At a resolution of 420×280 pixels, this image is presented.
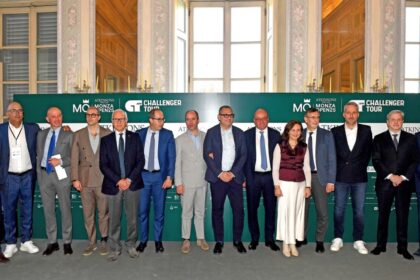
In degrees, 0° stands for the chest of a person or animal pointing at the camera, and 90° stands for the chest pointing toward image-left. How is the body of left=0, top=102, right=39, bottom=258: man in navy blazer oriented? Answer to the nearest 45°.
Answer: approximately 0°

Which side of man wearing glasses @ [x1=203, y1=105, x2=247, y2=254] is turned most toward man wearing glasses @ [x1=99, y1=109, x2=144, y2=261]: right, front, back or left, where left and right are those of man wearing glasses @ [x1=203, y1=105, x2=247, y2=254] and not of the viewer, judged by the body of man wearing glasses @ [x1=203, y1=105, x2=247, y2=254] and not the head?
right

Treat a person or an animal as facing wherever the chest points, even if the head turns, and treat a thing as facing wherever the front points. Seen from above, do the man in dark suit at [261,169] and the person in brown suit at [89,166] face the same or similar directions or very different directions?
same or similar directions

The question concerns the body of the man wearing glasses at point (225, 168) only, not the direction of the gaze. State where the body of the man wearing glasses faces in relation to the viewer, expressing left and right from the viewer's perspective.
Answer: facing the viewer

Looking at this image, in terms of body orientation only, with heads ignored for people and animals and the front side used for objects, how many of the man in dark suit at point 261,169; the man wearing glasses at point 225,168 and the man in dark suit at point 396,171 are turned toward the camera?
3

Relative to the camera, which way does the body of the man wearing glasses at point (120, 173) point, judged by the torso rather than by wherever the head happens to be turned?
toward the camera

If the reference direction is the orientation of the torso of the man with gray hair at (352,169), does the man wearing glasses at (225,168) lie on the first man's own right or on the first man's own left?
on the first man's own right

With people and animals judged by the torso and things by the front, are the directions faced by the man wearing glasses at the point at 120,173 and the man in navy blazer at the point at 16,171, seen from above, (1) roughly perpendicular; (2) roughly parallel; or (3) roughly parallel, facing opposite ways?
roughly parallel

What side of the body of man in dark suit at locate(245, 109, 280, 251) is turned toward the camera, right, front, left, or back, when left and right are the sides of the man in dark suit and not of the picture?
front

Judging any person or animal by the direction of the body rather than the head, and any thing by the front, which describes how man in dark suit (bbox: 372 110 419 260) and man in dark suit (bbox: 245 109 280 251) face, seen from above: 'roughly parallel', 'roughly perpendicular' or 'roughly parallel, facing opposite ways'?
roughly parallel
